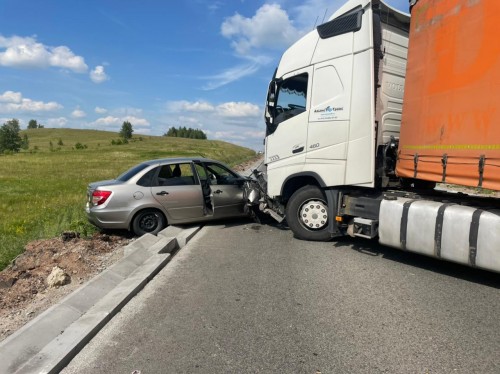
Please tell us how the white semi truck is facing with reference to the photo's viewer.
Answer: facing away from the viewer and to the left of the viewer

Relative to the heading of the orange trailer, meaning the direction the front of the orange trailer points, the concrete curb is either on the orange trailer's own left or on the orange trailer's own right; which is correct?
on the orange trailer's own left

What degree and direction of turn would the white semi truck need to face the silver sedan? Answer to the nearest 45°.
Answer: approximately 45° to its left

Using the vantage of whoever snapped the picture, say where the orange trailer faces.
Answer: facing away from the viewer and to the left of the viewer

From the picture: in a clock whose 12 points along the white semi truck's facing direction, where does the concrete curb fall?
The concrete curb is roughly at 9 o'clock from the white semi truck.

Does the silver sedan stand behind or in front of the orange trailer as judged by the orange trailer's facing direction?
in front

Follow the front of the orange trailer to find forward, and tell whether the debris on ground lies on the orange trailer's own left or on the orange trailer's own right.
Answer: on the orange trailer's own left
